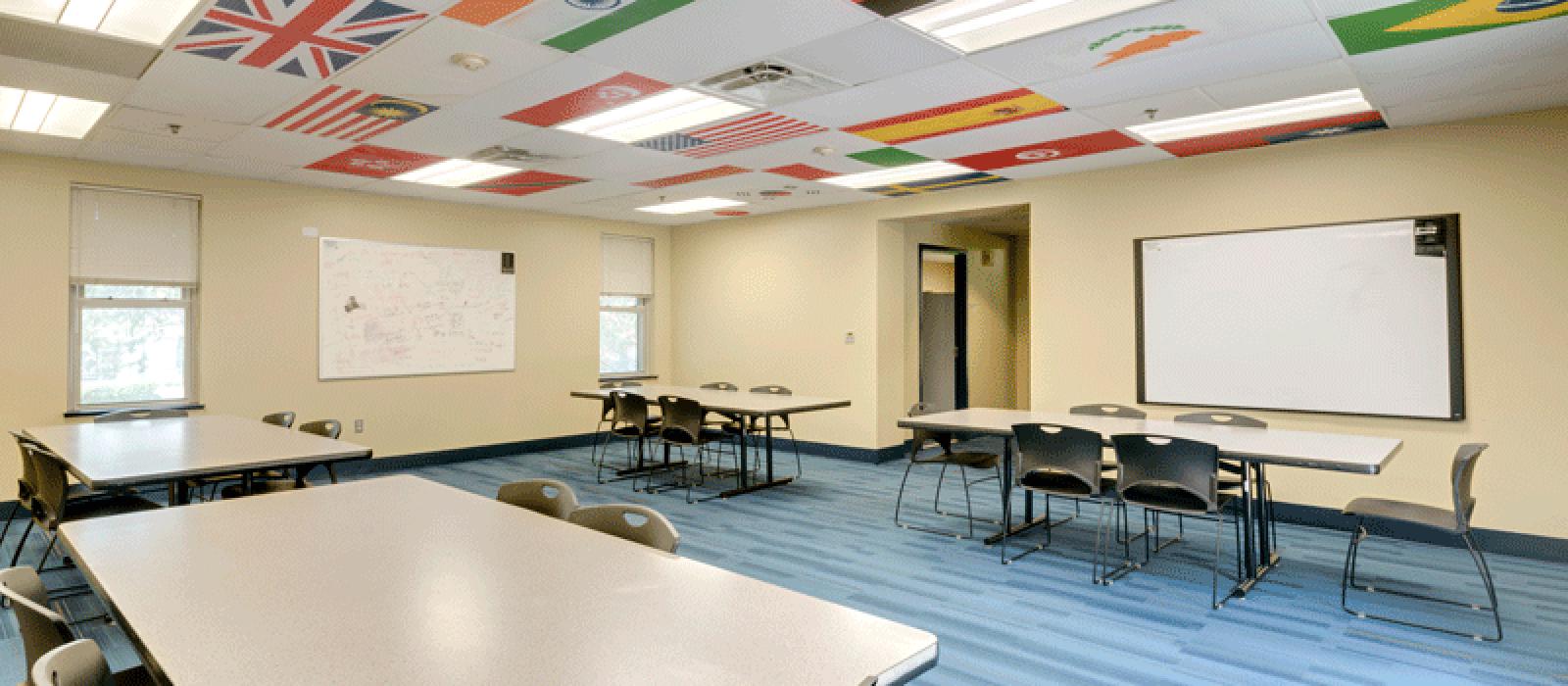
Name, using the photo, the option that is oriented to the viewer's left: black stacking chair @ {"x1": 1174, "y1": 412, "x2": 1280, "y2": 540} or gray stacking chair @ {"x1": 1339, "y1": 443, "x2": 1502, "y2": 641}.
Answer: gray stacking chair @ {"x1": 1339, "y1": 443, "x2": 1502, "y2": 641}

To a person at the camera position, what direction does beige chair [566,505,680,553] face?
facing the viewer and to the left of the viewer

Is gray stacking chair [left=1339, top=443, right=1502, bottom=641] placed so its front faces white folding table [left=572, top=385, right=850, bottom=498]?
yes

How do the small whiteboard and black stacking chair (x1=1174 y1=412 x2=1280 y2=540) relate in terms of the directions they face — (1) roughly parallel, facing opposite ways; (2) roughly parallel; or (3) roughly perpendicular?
roughly perpendicular

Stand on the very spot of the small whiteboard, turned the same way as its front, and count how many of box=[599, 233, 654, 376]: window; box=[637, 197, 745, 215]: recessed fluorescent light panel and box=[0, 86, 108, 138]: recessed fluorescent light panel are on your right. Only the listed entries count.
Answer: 1

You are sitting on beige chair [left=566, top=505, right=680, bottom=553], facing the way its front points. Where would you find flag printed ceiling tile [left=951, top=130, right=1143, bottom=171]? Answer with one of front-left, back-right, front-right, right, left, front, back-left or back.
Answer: back

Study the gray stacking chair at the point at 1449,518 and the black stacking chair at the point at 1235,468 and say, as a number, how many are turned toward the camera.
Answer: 1

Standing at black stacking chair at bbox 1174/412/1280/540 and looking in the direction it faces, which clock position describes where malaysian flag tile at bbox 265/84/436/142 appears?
The malaysian flag tile is roughly at 2 o'clock from the black stacking chair.

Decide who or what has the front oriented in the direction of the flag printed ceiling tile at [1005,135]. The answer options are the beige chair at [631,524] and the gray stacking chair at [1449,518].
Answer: the gray stacking chair

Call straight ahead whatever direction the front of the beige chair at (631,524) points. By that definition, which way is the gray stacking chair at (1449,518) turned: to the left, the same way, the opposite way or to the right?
to the right

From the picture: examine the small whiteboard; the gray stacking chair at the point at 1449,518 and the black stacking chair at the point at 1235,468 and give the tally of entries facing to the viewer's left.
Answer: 1

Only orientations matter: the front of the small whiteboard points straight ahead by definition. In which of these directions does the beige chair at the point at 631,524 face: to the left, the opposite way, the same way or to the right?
to the right

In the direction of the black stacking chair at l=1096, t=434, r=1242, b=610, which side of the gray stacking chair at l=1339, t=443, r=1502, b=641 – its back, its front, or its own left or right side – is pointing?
front

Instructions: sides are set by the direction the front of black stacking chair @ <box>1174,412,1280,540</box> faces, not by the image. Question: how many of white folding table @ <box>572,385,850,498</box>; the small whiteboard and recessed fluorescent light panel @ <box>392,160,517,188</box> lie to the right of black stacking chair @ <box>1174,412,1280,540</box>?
3

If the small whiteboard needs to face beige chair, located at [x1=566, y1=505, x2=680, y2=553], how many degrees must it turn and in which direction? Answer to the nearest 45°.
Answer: approximately 45° to its right

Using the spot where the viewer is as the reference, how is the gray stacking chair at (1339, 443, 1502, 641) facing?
facing to the left of the viewer

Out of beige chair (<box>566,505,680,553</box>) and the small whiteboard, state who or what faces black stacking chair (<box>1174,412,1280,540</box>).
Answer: the small whiteboard

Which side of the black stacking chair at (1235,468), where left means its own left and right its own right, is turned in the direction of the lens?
front

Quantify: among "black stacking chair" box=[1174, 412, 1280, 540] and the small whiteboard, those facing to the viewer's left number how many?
0
